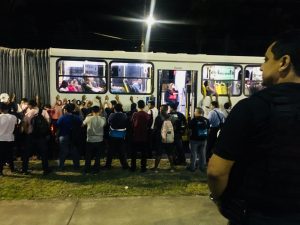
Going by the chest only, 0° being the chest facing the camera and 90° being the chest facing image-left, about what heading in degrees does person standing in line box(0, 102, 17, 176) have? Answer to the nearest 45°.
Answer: approximately 180°

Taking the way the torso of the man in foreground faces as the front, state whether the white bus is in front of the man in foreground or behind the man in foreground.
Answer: in front

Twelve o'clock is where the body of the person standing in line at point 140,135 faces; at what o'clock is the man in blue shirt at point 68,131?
The man in blue shirt is roughly at 9 o'clock from the person standing in line.

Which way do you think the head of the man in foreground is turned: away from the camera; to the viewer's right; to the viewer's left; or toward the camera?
to the viewer's left

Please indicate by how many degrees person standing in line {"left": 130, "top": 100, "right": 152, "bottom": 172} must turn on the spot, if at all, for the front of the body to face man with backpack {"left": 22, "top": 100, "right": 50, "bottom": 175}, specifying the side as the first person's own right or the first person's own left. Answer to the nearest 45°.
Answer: approximately 90° to the first person's own left

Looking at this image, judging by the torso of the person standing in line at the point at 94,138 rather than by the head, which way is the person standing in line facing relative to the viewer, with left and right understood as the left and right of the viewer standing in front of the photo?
facing away from the viewer

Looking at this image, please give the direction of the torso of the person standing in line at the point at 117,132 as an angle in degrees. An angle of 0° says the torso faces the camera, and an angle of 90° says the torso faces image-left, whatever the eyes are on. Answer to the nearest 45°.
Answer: approximately 180°

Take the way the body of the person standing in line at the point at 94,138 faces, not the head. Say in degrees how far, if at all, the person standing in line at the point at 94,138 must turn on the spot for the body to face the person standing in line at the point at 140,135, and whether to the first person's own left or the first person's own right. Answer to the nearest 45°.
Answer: approximately 90° to the first person's own right

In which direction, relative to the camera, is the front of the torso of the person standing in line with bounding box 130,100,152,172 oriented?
away from the camera

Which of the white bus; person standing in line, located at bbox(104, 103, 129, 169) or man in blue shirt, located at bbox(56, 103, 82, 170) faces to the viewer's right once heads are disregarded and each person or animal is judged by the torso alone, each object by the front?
the white bus

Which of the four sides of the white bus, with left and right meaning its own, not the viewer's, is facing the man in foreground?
right

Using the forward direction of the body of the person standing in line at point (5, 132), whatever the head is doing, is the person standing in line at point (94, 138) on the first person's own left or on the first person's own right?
on the first person's own right

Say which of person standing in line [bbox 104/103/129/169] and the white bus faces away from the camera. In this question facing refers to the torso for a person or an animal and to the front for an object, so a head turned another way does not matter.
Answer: the person standing in line

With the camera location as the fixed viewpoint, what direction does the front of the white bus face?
facing to the right of the viewer

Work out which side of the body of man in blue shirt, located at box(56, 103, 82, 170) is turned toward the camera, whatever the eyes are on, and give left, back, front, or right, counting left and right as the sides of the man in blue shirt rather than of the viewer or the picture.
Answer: back
